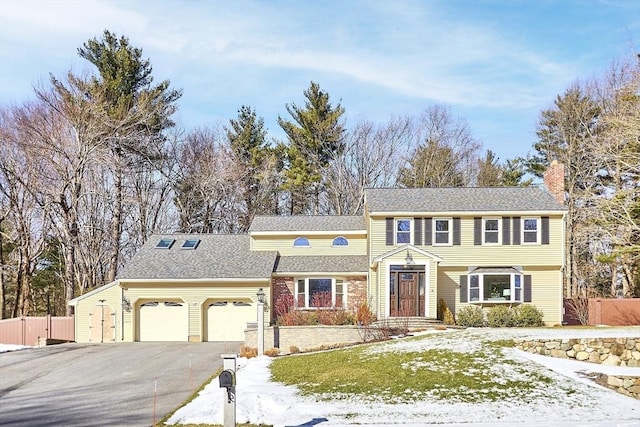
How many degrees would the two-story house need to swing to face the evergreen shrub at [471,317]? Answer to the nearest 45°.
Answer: approximately 45° to its left

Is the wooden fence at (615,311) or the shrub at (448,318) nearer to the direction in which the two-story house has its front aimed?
the shrub

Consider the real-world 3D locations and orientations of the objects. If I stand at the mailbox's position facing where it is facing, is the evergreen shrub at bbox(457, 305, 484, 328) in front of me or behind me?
behind

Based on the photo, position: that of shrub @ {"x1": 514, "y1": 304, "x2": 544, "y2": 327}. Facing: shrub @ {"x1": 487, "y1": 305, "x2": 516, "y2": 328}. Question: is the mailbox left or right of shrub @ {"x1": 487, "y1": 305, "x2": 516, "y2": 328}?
left

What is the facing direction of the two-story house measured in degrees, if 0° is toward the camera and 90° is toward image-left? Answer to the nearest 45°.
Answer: approximately 0°
